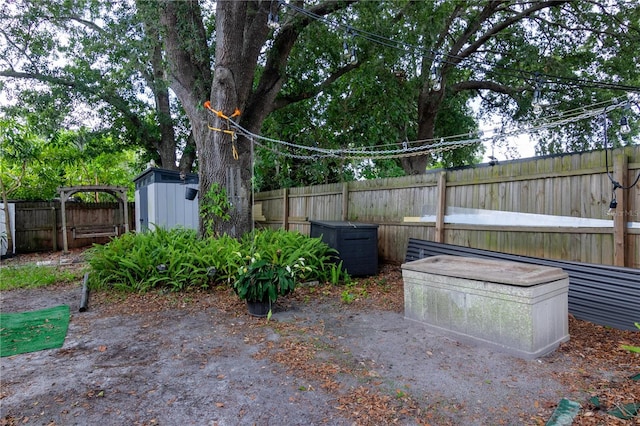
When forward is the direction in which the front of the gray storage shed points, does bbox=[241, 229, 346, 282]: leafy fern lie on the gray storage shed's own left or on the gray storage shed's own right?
on the gray storage shed's own left

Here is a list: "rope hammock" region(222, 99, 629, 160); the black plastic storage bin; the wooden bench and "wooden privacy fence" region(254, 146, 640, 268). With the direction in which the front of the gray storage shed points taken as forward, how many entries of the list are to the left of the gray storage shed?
3

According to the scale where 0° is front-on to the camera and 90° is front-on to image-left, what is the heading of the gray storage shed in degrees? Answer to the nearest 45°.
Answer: approximately 45°

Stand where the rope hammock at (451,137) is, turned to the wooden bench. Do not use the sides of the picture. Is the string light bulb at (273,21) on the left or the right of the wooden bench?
left

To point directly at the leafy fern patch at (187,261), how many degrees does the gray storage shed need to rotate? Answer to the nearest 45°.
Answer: approximately 45° to its left

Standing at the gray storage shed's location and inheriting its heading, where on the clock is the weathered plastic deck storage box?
The weathered plastic deck storage box is roughly at 10 o'clock from the gray storage shed.

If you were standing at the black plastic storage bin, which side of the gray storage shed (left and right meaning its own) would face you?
left

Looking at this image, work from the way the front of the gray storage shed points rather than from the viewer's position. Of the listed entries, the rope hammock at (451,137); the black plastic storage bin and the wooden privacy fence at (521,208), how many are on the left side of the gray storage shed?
3

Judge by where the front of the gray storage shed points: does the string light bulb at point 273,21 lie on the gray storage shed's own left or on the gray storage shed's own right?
on the gray storage shed's own left

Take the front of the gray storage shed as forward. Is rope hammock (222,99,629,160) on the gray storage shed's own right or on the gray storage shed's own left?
on the gray storage shed's own left

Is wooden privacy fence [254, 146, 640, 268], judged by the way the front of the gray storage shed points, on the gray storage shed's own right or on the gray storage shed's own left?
on the gray storage shed's own left

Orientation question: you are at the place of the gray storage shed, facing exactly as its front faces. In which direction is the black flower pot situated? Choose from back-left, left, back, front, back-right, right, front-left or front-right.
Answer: front-left

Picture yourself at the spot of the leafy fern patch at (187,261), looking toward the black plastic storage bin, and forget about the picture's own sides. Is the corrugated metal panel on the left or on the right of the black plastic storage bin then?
right
